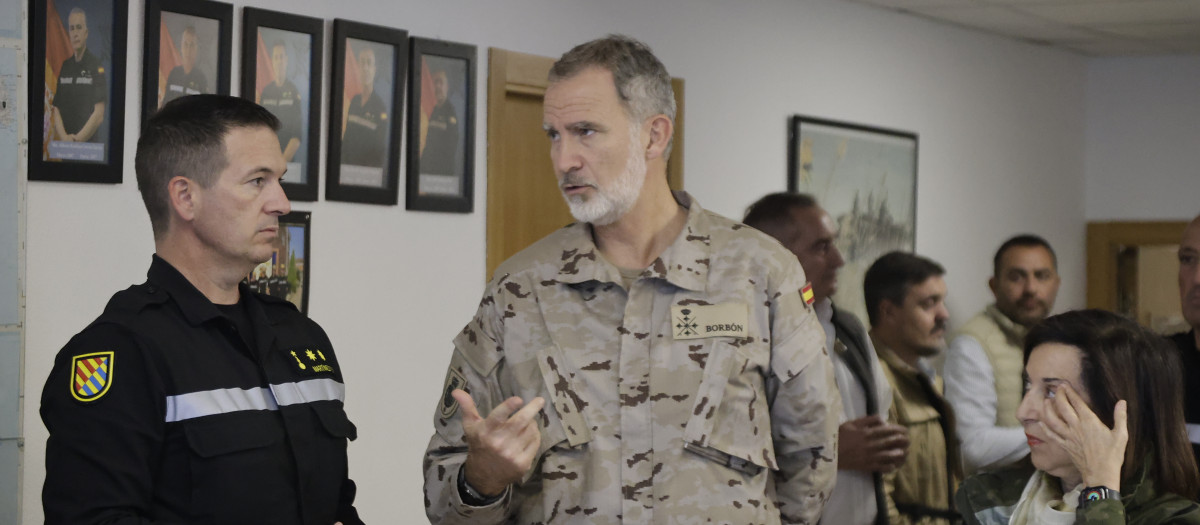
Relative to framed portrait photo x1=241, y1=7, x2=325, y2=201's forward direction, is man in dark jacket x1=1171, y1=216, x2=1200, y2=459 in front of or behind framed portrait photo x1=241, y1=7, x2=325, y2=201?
in front

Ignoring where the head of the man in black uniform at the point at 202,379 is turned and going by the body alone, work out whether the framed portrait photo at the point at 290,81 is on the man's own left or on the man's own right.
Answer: on the man's own left

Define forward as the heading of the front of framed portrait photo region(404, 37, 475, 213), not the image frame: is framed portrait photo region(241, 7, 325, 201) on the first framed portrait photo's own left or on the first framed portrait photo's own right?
on the first framed portrait photo's own right

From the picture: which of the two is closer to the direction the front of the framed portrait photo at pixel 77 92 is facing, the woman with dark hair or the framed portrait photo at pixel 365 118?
the woman with dark hair

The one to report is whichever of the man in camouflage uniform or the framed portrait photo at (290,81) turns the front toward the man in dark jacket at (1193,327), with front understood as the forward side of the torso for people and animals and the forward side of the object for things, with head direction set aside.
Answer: the framed portrait photo

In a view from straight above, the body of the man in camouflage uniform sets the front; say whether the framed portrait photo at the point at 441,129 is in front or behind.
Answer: behind

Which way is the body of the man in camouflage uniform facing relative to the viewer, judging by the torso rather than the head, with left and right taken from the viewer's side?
facing the viewer

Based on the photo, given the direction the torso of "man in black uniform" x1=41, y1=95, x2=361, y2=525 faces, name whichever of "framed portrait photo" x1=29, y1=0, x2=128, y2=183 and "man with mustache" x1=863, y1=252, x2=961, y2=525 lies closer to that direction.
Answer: the man with mustache

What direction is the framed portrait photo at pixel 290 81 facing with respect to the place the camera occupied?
facing the viewer and to the right of the viewer
